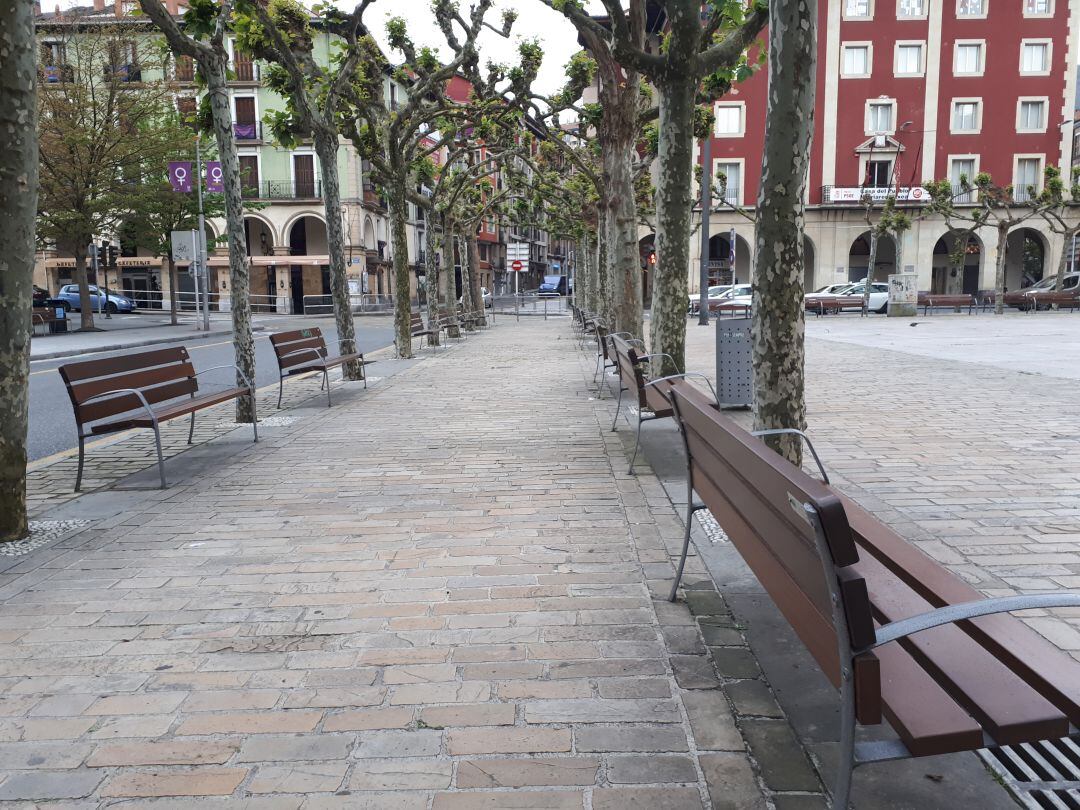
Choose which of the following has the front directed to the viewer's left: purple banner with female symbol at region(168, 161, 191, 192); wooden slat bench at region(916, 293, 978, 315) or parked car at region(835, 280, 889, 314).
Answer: the parked car

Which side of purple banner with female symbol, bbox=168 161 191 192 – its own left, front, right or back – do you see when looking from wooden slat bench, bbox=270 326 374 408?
front

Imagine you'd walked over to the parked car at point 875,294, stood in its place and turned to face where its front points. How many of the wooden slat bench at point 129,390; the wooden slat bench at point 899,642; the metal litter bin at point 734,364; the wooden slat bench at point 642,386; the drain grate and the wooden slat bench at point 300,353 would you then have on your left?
6

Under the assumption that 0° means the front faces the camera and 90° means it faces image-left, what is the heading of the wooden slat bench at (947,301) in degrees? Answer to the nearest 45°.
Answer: approximately 0°

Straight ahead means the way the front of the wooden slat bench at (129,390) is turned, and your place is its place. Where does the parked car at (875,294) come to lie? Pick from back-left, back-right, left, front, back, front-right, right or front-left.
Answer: left

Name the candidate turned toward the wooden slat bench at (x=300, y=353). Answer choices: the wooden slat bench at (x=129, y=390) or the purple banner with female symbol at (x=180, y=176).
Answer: the purple banner with female symbol

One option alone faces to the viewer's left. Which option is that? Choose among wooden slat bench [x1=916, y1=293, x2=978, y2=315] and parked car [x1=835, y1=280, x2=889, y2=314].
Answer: the parked car

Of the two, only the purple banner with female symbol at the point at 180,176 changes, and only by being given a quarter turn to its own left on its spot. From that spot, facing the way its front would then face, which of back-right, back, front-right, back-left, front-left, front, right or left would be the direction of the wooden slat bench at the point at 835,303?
front

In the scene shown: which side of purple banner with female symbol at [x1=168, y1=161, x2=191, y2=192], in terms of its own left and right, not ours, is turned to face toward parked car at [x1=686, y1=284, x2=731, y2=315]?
left

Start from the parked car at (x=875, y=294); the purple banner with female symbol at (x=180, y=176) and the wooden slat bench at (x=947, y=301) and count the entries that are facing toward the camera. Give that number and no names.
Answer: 2

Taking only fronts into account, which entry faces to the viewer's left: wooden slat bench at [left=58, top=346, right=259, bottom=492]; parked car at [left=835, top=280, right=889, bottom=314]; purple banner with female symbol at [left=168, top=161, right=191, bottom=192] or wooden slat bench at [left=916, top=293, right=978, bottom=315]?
the parked car

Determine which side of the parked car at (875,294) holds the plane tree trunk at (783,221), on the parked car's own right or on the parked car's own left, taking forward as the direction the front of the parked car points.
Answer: on the parked car's own left

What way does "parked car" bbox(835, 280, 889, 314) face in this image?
to the viewer's left

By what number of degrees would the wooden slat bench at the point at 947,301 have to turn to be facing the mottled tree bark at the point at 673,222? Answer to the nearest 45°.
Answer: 0° — it already faces it

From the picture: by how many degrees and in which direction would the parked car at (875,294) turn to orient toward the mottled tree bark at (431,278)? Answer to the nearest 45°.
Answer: approximately 45° to its left

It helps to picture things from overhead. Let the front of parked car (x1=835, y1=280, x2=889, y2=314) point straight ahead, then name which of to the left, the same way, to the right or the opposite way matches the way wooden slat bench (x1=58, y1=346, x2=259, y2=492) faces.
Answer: the opposite way

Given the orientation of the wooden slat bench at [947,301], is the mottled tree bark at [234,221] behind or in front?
in front

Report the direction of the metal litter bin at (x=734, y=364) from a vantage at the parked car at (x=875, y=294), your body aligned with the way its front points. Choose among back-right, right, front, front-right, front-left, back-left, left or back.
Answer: left
